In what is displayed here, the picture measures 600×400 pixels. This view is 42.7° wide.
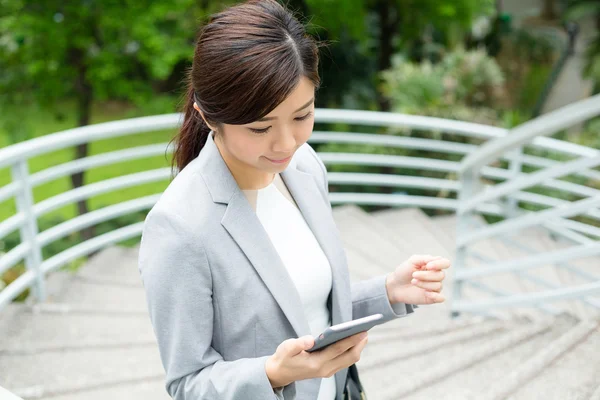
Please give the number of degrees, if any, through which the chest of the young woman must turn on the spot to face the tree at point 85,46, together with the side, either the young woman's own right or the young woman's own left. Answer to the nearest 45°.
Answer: approximately 135° to the young woman's own left

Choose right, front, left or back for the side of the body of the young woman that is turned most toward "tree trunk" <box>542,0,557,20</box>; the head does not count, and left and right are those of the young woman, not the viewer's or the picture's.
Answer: left

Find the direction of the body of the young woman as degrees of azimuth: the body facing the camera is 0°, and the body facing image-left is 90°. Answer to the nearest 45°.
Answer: approximately 315°

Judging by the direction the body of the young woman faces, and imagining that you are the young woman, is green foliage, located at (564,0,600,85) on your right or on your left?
on your left

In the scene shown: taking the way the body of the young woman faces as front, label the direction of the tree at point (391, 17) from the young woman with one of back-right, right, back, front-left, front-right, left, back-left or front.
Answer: back-left

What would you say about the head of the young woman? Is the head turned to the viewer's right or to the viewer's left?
to the viewer's right

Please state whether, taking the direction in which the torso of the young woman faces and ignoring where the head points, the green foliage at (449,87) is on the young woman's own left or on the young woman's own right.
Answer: on the young woman's own left
